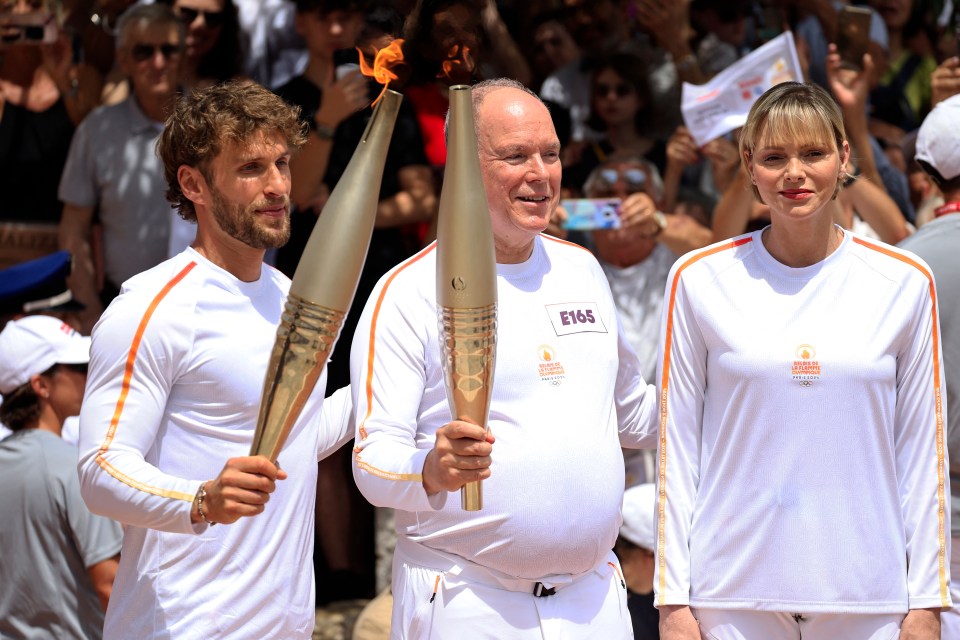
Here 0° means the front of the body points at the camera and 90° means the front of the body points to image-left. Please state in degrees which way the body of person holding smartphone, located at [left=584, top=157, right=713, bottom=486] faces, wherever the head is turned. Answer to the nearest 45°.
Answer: approximately 0°

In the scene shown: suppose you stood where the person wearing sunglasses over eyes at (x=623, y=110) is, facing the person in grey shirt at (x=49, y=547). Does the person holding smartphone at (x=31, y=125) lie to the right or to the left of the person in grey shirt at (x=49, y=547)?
right

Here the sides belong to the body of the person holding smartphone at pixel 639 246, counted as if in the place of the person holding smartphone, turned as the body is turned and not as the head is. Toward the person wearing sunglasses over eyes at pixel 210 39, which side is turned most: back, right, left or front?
right

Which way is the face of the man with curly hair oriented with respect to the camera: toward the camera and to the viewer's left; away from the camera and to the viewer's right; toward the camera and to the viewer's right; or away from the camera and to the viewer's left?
toward the camera and to the viewer's right

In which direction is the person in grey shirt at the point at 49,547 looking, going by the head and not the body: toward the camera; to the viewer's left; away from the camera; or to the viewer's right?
to the viewer's right

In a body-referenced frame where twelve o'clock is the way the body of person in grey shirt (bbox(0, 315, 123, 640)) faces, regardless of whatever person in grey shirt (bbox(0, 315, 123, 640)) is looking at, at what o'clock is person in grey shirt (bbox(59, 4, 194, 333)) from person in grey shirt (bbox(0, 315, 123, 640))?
person in grey shirt (bbox(59, 4, 194, 333)) is roughly at 11 o'clock from person in grey shirt (bbox(0, 315, 123, 640)).

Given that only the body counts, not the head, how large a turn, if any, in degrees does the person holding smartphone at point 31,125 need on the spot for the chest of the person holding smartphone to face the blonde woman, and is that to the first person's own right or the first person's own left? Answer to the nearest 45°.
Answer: approximately 45° to the first person's own left

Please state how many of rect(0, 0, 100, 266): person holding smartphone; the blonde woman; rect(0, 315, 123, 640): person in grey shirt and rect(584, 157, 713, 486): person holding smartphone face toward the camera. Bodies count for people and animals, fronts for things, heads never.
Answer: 3

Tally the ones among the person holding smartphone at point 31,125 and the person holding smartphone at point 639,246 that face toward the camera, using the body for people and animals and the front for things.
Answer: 2

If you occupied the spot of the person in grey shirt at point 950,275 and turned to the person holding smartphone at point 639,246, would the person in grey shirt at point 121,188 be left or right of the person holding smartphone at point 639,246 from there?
left

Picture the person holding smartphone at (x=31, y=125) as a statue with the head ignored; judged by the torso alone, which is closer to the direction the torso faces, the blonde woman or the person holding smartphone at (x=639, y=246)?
the blonde woman
